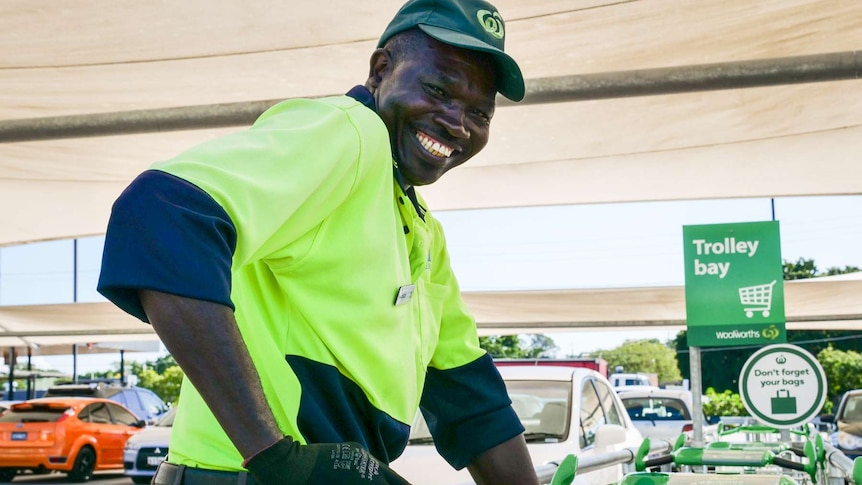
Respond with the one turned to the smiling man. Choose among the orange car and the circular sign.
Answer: the circular sign

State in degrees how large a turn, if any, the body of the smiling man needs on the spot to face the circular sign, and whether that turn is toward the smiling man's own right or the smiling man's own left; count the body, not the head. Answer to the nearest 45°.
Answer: approximately 90° to the smiling man's own left

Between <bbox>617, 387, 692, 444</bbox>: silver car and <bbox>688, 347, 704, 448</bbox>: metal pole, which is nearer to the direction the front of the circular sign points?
the metal pole

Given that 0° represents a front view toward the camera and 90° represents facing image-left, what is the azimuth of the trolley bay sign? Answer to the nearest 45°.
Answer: approximately 0°

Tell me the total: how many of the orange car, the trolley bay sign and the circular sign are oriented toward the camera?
2

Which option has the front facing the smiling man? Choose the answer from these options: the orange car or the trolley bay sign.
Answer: the trolley bay sign
